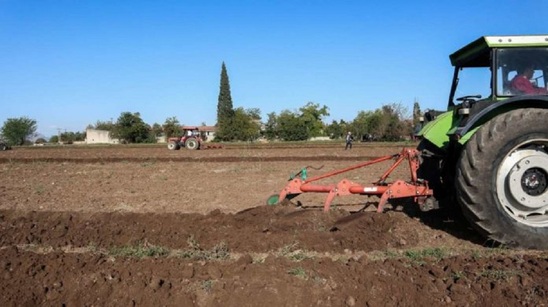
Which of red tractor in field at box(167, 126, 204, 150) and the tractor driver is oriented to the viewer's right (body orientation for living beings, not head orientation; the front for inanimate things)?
the tractor driver

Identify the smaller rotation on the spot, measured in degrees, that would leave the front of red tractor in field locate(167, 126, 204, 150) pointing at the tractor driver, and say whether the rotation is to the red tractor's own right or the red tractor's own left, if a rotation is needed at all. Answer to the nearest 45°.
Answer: approximately 90° to the red tractor's own left

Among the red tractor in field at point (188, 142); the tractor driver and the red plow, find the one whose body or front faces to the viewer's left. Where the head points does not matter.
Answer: the red tractor in field

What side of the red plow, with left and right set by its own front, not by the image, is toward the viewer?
right

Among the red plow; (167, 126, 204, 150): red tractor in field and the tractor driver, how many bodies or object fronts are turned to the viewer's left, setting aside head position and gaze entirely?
1

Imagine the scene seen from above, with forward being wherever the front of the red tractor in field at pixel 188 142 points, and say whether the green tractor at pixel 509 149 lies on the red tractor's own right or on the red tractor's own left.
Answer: on the red tractor's own left

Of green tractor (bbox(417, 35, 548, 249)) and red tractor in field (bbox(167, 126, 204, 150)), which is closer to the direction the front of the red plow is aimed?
the green tractor

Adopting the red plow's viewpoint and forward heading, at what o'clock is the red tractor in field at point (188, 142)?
The red tractor in field is roughly at 8 o'clock from the red plow.

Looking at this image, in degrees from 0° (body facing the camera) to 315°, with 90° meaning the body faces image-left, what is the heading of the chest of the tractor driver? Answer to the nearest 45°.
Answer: approximately 270°

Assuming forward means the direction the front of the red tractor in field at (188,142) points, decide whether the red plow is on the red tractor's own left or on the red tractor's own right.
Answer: on the red tractor's own left

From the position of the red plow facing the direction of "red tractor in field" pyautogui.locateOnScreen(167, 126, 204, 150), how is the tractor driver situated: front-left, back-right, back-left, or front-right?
back-right

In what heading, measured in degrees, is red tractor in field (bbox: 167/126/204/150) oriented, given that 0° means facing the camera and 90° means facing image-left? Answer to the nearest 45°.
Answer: approximately 90°

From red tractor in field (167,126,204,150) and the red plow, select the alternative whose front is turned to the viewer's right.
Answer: the red plow
